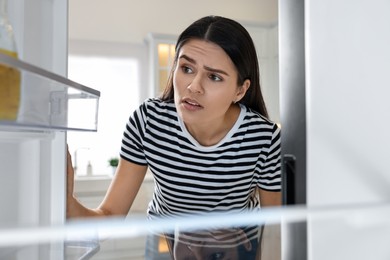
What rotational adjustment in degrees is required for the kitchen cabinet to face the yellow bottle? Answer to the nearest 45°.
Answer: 0° — it already faces it

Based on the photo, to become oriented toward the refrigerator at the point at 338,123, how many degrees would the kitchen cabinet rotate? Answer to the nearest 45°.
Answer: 0° — it already faces it

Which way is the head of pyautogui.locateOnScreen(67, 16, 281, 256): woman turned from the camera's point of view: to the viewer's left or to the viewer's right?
to the viewer's left

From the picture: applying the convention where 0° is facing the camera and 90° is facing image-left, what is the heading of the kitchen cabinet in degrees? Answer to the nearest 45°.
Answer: approximately 0°

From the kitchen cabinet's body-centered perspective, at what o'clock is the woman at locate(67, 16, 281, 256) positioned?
The woman is roughly at 12 o'clock from the kitchen cabinet.

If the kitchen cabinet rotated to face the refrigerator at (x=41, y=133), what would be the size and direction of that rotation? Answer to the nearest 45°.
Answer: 0° — it already faces it
